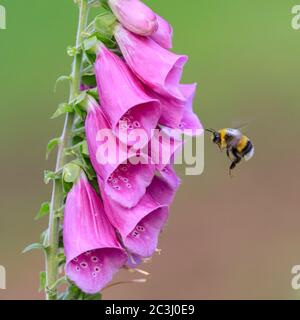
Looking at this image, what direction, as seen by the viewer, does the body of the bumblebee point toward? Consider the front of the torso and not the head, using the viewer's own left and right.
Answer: facing to the left of the viewer

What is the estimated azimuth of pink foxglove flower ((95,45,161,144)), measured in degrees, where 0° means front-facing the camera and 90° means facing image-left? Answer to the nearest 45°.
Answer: approximately 315°

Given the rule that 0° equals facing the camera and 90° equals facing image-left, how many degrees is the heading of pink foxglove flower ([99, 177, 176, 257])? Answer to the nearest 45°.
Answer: approximately 315°

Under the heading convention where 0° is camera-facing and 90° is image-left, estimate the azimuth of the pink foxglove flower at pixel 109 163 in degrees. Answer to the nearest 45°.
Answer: approximately 315°
